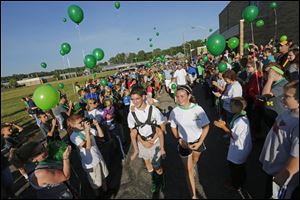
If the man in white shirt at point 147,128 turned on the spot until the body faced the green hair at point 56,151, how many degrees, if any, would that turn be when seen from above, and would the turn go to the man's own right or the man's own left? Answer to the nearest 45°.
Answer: approximately 45° to the man's own right

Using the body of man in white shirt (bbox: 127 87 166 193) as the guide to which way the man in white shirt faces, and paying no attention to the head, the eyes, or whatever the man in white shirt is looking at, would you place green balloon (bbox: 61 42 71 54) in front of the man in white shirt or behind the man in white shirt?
behind

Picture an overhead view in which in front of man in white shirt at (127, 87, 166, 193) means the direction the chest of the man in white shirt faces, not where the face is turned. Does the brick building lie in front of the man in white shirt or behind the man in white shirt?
behind

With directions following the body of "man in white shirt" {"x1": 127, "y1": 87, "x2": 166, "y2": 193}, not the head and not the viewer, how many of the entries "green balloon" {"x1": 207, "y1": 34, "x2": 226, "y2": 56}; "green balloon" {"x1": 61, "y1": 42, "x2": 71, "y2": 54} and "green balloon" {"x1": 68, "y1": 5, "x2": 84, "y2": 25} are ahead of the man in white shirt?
0

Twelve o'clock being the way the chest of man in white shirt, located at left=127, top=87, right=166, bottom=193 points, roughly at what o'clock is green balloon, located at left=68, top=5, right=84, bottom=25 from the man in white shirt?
The green balloon is roughly at 5 o'clock from the man in white shirt.

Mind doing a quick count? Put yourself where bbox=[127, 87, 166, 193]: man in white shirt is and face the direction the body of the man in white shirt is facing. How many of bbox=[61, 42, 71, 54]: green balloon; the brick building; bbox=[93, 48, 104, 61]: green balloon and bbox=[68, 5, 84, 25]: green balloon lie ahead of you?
0

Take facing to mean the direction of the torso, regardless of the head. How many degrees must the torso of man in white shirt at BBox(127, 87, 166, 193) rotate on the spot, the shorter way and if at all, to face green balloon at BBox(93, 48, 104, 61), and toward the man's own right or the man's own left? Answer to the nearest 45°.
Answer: approximately 180°

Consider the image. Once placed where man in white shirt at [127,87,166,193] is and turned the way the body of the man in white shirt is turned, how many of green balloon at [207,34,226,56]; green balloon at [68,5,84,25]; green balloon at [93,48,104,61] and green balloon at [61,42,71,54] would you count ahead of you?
0

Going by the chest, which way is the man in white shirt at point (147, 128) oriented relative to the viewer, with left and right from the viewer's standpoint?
facing the viewer

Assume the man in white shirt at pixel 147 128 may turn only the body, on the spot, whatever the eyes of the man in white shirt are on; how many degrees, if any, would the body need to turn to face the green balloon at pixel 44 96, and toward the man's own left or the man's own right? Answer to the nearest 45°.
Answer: approximately 90° to the man's own right

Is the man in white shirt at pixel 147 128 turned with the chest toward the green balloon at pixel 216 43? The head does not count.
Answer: no
